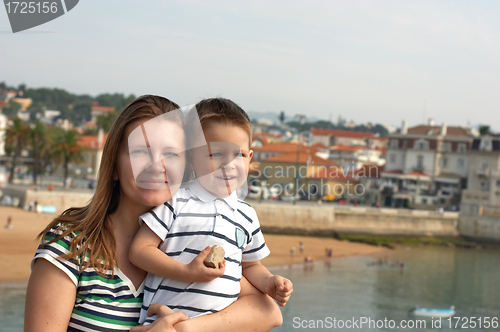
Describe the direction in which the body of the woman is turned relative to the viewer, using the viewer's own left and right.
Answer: facing the viewer and to the right of the viewer

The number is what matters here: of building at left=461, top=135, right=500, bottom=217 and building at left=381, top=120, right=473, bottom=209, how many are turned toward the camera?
2

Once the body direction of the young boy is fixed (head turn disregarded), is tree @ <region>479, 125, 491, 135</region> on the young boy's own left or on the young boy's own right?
on the young boy's own left

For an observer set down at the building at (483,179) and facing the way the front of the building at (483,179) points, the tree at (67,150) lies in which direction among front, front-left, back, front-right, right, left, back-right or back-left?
front-right

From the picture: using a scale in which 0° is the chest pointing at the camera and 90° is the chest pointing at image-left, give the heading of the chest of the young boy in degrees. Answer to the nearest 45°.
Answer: approximately 315°

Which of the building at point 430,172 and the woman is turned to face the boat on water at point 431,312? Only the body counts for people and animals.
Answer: the building
